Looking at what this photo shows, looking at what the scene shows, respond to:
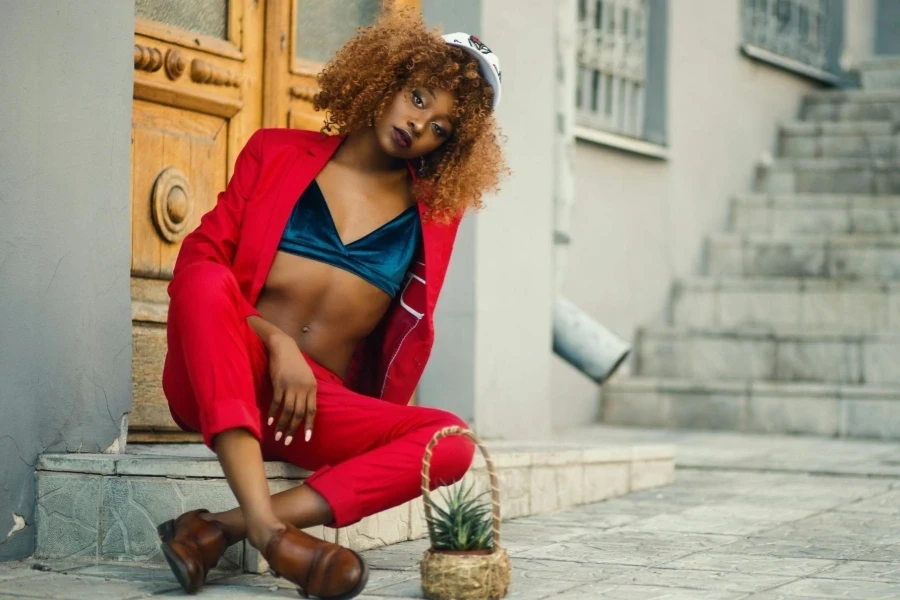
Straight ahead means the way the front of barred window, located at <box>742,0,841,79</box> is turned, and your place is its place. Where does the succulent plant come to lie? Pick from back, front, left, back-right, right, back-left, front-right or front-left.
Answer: front-right

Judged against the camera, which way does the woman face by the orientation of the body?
toward the camera

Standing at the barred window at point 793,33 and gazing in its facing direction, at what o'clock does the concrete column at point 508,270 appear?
The concrete column is roughly at 2 o'clock from the barred window.

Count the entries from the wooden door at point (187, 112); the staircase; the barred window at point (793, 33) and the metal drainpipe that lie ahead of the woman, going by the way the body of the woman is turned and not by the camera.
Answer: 0

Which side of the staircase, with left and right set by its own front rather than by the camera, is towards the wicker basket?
front

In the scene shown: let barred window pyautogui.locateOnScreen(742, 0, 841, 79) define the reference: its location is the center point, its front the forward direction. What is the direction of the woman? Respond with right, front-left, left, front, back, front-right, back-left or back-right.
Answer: front-right

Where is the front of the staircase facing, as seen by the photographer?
facing the viewer

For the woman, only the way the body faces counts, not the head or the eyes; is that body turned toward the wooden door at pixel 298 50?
no

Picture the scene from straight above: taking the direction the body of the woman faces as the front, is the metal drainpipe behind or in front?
behind

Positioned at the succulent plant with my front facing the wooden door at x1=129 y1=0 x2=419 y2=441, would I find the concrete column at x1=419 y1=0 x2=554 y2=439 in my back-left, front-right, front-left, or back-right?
front-right

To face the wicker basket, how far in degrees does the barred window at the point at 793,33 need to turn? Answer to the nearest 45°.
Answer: approximately 45° to its right

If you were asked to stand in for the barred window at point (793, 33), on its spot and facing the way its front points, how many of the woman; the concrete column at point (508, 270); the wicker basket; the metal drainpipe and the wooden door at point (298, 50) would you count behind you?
0

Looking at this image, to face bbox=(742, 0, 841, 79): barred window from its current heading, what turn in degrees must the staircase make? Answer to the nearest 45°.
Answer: approximately 180°

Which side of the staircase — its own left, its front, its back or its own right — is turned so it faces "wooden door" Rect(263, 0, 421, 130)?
front

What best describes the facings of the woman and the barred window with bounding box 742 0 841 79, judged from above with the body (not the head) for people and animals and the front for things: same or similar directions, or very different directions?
same or similar directions
